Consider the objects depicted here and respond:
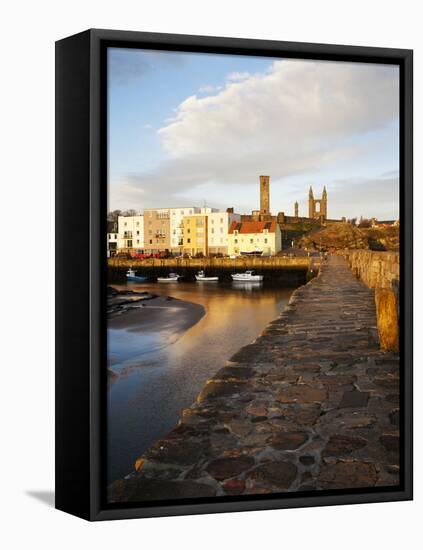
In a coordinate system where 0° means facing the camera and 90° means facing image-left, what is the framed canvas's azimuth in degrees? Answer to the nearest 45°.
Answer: approximately 315°
